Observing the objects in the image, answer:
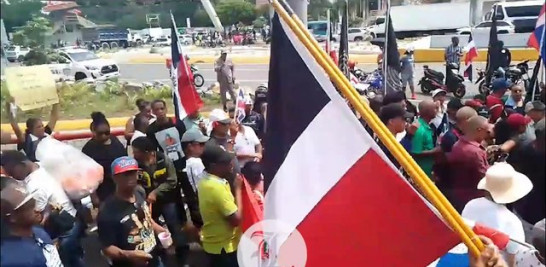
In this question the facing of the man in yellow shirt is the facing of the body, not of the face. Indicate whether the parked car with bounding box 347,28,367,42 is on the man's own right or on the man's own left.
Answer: on the man's own left

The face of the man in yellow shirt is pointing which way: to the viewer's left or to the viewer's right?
to the viewer's right

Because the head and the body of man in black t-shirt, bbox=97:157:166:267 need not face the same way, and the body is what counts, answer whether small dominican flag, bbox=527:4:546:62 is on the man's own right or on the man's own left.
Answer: on the man's own left

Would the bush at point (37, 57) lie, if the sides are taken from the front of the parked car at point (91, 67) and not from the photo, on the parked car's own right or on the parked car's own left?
on the parked car's own right

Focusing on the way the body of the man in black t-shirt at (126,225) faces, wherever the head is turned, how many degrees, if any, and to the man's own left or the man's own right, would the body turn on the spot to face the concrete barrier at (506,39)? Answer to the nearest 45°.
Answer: approximately 90° to the man's own left
